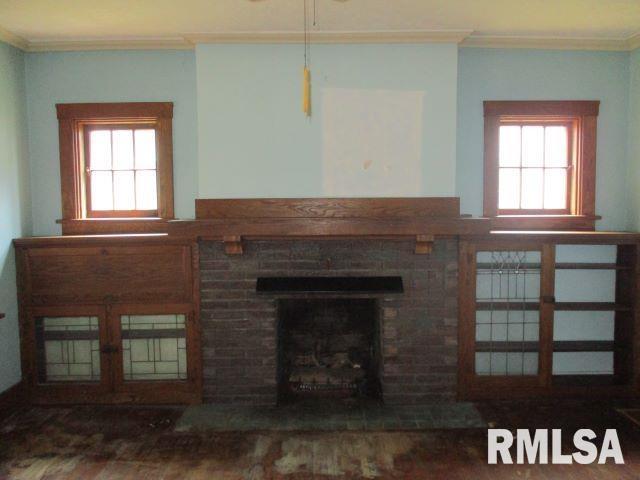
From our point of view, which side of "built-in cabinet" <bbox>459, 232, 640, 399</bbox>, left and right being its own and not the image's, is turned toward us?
front

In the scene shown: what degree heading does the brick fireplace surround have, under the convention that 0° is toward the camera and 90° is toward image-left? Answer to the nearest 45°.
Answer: approximately 0°

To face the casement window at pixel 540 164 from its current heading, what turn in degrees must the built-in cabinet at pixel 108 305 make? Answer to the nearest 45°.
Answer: approximately 90° to its left

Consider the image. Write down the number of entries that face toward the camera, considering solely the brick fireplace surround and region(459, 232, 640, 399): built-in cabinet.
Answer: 2

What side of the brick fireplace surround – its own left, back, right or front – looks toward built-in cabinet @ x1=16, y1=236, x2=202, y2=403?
right

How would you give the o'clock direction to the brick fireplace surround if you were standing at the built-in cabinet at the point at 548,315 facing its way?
The brick fireplace surround is roughly at 2 o'clock from the built-in cabinet.

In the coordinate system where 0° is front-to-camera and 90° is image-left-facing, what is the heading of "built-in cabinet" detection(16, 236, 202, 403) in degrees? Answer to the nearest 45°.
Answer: approximately 0°

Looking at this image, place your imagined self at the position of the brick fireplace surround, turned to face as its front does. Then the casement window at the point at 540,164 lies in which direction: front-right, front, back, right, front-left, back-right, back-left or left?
left

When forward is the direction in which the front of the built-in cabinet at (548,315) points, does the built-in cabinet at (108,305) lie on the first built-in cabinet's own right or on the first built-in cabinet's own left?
on the first built-in cabinet's own right
